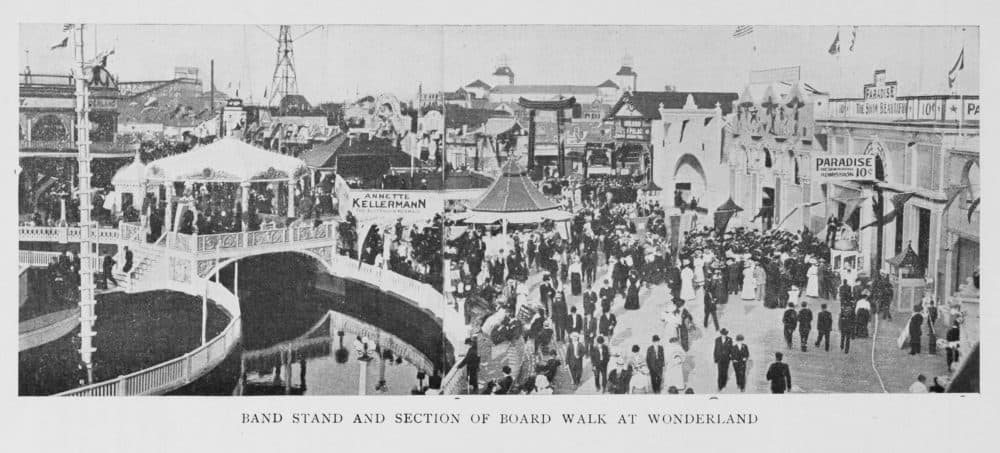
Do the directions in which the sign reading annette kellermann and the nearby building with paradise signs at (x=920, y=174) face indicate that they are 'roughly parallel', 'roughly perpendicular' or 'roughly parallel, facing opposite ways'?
roughly perpendicular

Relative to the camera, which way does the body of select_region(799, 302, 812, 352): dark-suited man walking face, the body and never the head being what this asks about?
away from the camera

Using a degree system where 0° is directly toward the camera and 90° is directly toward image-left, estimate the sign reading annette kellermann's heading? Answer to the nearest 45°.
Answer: approximately 0°

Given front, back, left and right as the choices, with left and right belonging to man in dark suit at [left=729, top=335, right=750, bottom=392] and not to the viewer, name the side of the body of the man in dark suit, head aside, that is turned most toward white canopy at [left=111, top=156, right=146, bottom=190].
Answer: right

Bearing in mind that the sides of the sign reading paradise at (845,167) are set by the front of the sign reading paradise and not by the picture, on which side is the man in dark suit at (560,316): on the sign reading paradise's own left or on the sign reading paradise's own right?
on the sign reading paradise's own right
